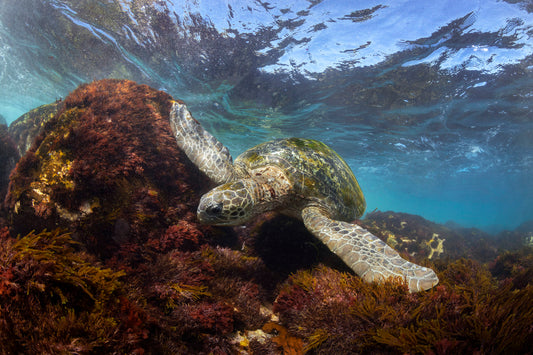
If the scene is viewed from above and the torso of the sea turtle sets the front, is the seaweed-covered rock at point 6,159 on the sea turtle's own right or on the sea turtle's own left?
on the sea turtle's own right

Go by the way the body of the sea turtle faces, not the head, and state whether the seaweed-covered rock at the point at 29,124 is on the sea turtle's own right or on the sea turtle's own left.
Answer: on the sea turtle's own right

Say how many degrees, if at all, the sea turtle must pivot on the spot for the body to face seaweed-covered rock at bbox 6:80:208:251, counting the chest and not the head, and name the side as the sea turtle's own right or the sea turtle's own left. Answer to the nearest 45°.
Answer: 0° — it already faces it

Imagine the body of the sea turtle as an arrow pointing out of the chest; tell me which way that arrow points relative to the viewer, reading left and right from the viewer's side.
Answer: facing the viewer and to the left of the viewer
